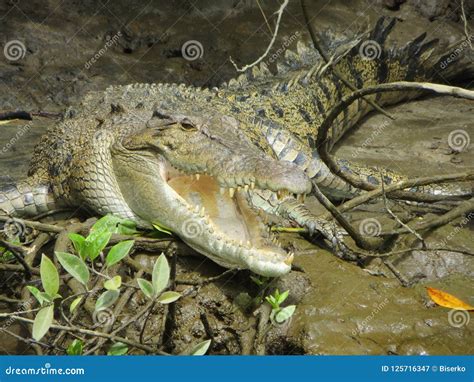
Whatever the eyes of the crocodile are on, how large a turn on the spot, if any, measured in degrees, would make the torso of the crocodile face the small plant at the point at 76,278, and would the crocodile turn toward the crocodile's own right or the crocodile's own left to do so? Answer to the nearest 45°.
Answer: approximately 45° to the crocodile's own right
